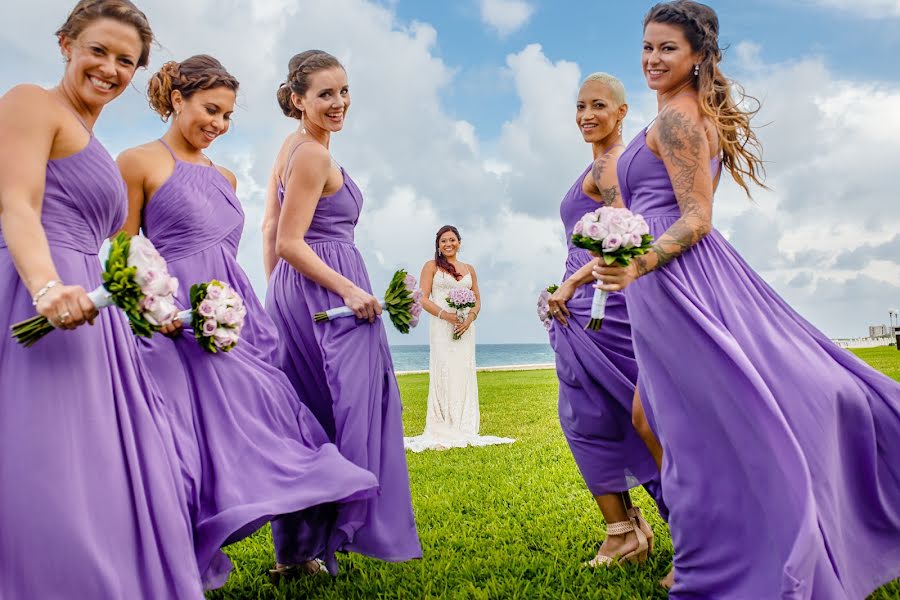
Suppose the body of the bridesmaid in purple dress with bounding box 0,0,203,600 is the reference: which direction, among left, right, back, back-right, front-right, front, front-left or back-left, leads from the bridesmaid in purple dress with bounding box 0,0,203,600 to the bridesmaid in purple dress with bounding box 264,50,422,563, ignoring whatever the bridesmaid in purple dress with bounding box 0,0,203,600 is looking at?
left

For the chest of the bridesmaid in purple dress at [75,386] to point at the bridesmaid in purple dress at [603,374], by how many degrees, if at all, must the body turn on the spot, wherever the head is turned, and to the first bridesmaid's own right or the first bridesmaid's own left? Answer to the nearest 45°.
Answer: approximately 45° to the first bridesmaid's own left

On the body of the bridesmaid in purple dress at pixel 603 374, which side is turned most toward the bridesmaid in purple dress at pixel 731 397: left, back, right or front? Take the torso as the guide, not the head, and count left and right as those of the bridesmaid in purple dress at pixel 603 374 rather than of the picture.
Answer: left

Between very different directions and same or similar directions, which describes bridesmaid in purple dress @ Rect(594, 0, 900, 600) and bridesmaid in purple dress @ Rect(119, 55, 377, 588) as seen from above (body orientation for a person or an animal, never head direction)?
very different directions

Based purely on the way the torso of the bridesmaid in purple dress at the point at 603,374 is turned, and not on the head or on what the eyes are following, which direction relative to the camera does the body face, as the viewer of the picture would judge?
to the viewer's left

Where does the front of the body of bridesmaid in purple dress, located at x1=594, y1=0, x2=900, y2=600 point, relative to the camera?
to the viewer's left

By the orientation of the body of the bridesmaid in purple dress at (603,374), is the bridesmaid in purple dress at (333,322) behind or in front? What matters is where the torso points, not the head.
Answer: in front

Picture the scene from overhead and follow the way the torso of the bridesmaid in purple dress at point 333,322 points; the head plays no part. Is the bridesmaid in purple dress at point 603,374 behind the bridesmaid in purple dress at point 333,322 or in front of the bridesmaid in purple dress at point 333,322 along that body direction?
in front
